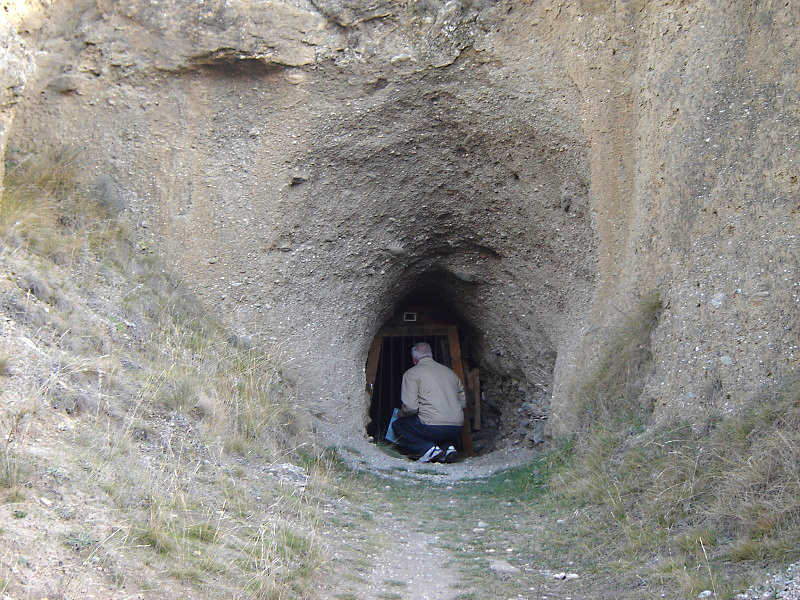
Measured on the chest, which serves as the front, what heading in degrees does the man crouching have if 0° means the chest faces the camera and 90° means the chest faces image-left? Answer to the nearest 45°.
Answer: approximately 135°

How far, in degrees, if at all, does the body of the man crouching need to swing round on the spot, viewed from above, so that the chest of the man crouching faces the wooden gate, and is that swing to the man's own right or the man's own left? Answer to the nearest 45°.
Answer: approximately 45° to the man's own right

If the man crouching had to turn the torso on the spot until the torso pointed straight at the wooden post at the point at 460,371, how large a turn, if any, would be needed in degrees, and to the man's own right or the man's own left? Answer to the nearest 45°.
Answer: approximately 45° to the man's own right

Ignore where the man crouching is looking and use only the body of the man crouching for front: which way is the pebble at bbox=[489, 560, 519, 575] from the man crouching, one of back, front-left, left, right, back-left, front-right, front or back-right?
back-left

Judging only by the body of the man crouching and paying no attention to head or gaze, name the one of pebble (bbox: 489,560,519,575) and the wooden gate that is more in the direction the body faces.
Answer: the wooden gate

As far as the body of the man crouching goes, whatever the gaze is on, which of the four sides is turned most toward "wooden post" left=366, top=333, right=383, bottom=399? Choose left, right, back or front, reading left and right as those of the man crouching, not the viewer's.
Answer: front

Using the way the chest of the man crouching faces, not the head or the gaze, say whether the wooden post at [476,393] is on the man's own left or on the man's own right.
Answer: on the man's own right
